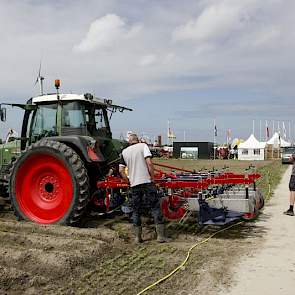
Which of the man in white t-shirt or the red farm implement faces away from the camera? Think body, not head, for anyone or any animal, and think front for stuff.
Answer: the man in white t-shirt

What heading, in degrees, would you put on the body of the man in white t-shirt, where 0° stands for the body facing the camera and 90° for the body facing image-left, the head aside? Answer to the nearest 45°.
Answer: approximately 180°

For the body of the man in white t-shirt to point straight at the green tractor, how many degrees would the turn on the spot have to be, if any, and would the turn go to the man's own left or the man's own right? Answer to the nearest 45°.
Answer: approximately 45° to the man's own left

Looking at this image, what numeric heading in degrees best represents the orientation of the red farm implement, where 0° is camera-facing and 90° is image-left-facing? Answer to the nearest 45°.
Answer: approximately 90°

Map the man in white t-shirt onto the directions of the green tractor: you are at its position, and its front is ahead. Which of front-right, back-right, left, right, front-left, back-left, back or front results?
back

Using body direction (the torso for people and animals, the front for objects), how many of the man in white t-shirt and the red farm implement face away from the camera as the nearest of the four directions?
1

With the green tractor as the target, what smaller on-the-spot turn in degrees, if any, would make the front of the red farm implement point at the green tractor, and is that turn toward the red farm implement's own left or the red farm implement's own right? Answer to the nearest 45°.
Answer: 0° — it already faces it

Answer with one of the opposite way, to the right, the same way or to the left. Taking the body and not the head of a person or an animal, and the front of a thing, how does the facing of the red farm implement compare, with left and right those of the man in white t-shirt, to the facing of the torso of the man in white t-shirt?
to the left

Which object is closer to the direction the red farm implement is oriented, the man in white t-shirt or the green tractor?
the green tractor

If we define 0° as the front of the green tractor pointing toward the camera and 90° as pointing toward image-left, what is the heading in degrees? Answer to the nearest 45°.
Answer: approximately 135°
